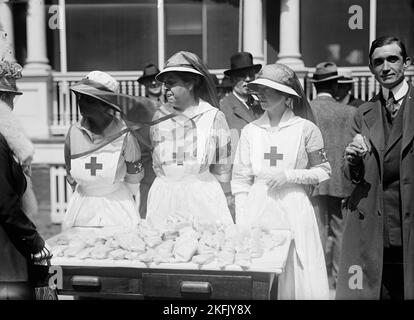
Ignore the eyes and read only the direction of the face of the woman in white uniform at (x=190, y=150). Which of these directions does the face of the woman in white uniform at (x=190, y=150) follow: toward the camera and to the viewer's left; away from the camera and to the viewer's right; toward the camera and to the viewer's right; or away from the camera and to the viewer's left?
toward the camera and to the viewer's left

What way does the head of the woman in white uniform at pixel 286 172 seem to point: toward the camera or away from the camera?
toward the camera

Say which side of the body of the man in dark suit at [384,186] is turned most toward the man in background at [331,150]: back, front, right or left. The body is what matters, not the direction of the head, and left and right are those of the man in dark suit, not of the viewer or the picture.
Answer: back

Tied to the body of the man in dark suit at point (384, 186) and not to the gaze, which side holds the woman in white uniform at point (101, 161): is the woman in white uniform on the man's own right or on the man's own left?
on the man's own right

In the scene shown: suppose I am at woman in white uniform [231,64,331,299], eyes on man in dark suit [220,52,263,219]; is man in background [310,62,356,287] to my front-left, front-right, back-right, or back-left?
front-right

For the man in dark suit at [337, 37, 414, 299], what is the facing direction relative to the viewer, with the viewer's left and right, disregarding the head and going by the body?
facing the viewer
